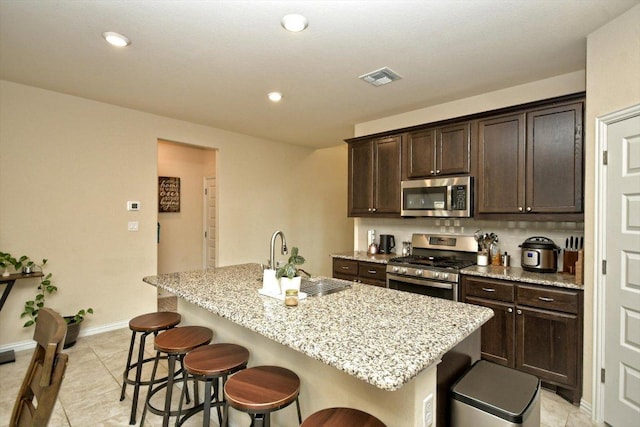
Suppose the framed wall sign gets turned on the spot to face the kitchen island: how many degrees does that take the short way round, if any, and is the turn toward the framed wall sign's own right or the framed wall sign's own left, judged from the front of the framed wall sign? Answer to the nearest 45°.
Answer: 0° — it already faces it

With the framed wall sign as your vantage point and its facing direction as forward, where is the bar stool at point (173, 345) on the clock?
The bar stool is roughly at 12 o'clock from the framed wall sign.

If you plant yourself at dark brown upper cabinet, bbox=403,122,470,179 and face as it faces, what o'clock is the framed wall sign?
The framed wall sign is roughly at 2 o'clock from the dark brown upper cabinet.

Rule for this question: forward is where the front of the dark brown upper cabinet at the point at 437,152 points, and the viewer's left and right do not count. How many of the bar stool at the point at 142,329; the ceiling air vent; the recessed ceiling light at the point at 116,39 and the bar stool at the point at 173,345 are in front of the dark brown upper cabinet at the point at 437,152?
4

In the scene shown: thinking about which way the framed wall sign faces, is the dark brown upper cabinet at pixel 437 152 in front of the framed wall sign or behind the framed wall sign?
in front

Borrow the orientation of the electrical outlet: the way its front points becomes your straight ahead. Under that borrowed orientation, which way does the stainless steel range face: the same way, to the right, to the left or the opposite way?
to the right

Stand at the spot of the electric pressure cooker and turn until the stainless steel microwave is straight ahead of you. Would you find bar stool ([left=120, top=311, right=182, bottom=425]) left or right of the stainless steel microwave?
left

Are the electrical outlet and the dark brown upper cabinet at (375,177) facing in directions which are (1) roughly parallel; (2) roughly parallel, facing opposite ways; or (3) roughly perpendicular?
roughly perpendicular

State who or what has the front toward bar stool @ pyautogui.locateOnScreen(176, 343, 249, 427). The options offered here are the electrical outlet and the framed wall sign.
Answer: the framed wall sign

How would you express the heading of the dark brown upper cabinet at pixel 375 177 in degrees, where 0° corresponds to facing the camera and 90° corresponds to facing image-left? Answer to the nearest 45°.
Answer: approximately 45°

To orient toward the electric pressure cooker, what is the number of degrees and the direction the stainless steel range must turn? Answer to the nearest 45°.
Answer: approximately 135° to its left
